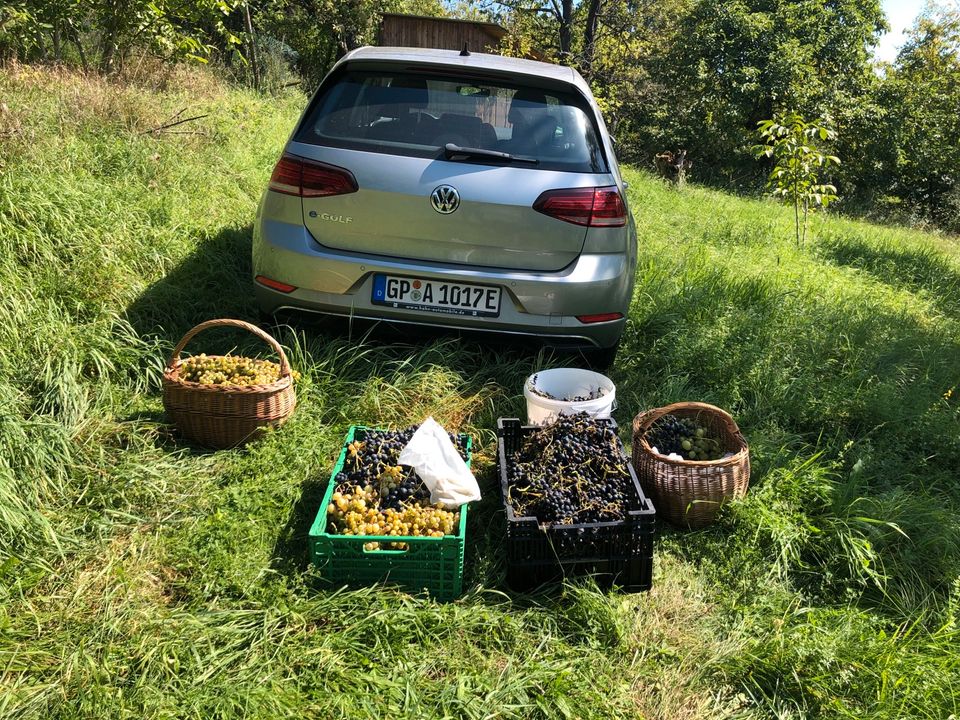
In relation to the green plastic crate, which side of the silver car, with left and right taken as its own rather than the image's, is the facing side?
back

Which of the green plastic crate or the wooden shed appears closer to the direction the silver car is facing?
the wooden shed

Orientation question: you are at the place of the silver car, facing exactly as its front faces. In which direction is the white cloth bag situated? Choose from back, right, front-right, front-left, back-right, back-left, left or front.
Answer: back

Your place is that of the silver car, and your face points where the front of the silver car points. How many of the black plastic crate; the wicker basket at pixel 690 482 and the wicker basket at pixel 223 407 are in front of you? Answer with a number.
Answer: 0

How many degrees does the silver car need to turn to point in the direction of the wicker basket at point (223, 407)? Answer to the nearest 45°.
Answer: approximately 135° to its left

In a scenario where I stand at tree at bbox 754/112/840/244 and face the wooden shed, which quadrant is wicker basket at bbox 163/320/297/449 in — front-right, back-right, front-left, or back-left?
back-left

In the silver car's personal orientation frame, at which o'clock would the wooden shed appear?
The wooden shed is roughly at 12 o'clock from the silver car.

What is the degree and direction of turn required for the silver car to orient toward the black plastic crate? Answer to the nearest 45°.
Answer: approximately 180°

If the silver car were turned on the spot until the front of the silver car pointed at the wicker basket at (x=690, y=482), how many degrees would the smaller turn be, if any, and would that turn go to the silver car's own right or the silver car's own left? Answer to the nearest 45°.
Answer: approximately 135° to the silver car's own right

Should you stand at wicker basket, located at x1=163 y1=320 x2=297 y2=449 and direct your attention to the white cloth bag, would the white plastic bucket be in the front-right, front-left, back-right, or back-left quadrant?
front-left

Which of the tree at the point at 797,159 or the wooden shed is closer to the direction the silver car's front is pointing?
the wooden shed

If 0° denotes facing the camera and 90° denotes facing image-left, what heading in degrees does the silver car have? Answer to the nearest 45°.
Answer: approximately 180°

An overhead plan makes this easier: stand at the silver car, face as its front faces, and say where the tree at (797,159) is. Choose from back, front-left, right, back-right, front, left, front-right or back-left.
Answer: front-right
